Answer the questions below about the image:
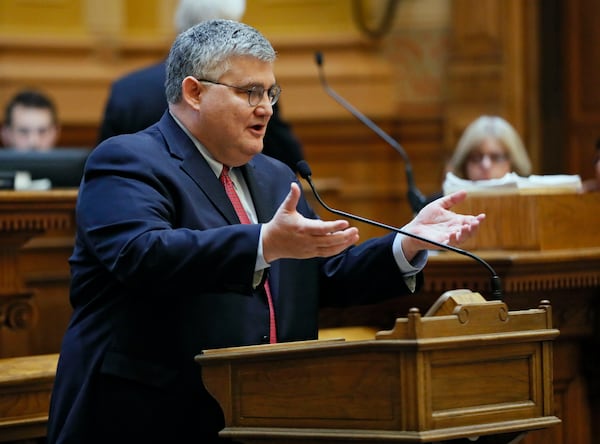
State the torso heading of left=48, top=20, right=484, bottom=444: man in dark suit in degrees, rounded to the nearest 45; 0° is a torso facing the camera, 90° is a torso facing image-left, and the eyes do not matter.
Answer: approximately 315°

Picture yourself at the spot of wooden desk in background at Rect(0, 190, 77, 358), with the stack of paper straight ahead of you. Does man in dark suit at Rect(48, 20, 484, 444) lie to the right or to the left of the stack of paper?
right

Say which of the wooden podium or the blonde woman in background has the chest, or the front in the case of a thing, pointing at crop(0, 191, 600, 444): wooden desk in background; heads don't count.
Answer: the blonde woman in background

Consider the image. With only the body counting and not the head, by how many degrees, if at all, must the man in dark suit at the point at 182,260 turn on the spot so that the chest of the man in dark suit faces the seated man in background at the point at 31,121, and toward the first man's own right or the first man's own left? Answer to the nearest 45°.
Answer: approximately 135° to the first man's own left
